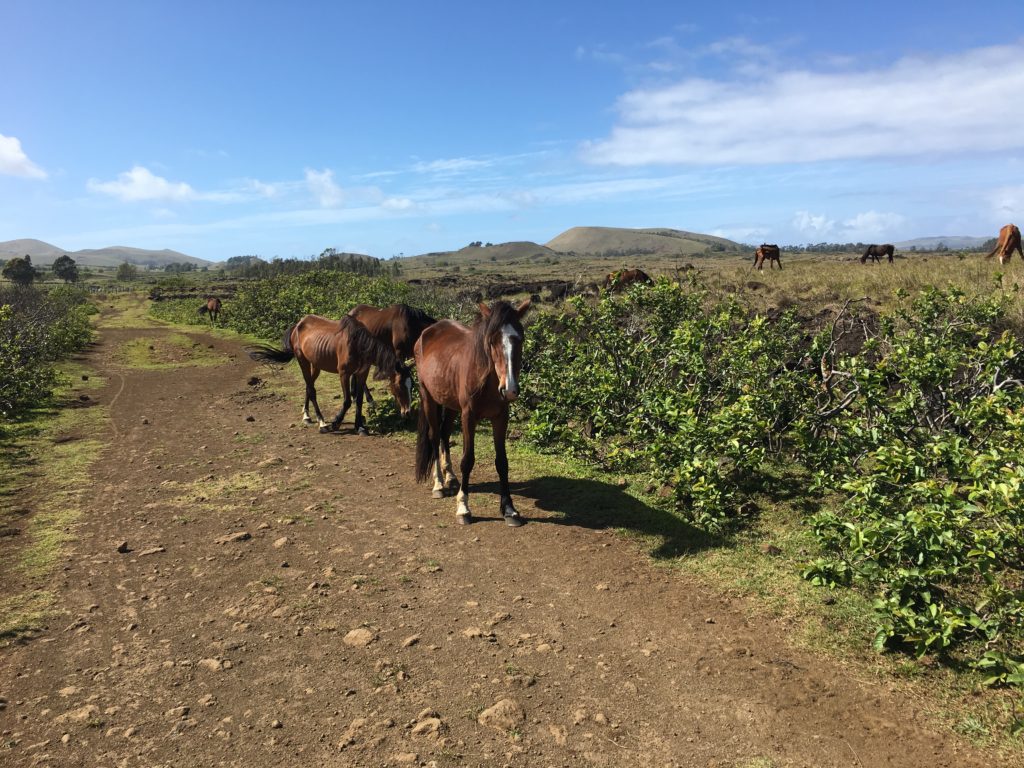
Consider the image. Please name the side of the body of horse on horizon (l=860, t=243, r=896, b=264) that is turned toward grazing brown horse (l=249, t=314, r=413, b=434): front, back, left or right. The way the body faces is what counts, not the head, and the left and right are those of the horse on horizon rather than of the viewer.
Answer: left

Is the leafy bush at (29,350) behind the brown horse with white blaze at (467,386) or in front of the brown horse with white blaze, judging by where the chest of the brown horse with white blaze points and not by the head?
behind

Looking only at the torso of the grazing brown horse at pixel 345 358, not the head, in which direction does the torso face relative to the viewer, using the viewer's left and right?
facing the viewer and to the right of the viewer

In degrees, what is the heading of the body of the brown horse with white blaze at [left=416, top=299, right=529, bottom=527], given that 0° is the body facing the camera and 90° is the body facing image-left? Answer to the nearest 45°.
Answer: approximately 315°

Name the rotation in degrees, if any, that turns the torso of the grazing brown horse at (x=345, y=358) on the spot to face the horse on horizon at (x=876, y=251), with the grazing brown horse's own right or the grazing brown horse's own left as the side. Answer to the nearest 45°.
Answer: approximately 90° to the grazing brown horse's own left

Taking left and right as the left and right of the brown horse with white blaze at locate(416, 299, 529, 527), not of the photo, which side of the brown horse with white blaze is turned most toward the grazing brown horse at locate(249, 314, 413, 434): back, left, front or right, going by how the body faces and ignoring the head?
back

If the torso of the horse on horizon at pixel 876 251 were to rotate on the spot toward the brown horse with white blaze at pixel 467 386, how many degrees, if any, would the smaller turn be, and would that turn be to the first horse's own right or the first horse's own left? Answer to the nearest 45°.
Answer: approximately 90° to the first horse's own left

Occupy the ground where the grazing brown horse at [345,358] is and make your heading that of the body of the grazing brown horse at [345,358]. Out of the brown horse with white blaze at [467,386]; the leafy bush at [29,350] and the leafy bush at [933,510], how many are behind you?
1

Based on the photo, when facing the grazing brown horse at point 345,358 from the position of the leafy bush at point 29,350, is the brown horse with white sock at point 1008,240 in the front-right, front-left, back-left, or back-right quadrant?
front-left

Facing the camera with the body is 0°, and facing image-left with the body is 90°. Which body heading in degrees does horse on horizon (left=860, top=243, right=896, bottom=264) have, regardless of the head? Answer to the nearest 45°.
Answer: approximately 90°
